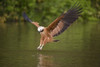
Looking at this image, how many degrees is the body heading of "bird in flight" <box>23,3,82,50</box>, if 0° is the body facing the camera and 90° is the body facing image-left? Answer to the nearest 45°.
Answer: approximately 45°
